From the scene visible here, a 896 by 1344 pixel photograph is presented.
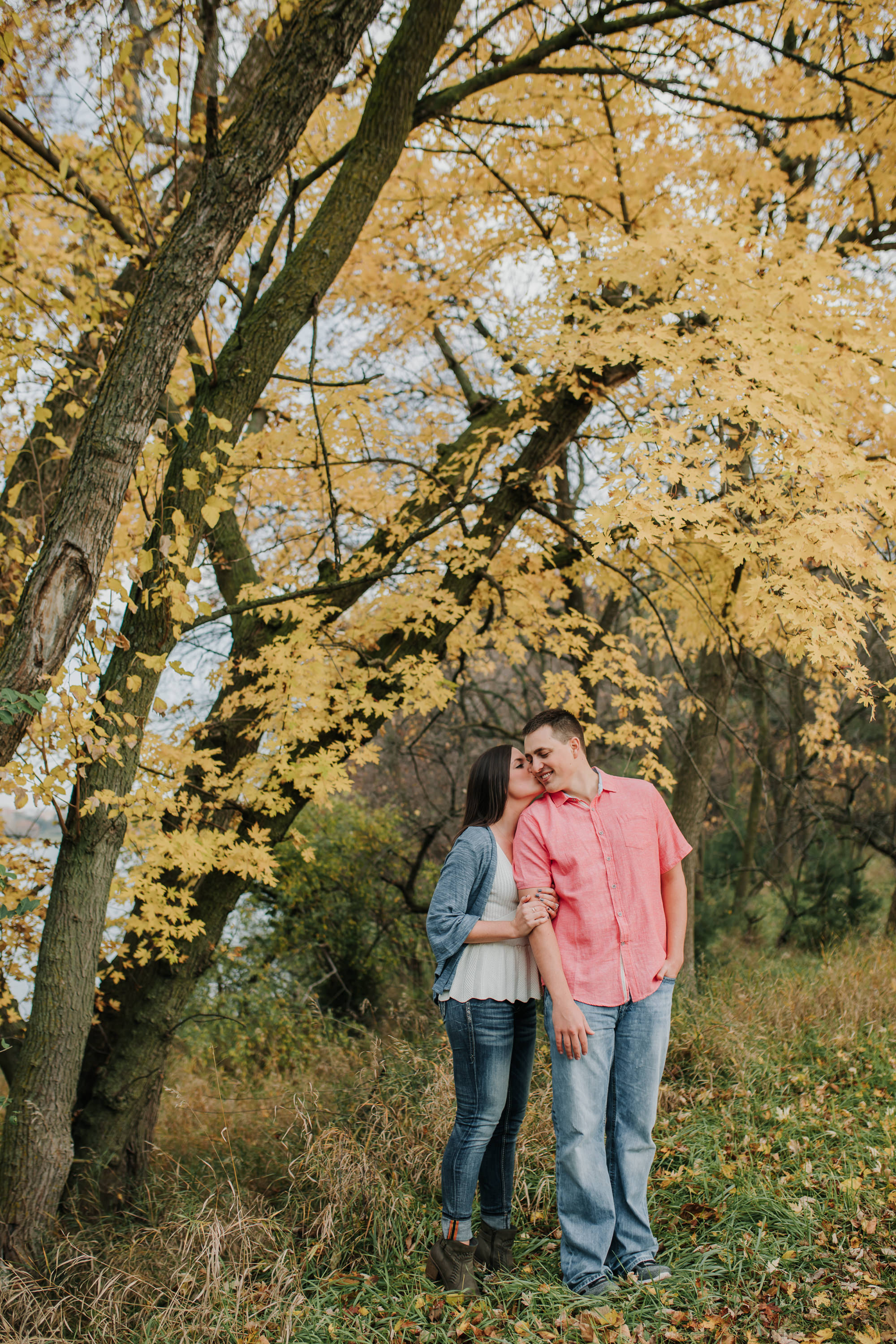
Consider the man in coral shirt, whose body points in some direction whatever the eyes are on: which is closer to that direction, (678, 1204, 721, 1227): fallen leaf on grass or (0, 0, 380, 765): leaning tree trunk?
the leaning tree trunk

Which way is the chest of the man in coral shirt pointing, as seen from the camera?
toward the camera

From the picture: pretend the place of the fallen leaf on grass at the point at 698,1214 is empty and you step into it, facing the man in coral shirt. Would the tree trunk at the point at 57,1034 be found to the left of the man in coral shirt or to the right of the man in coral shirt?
right

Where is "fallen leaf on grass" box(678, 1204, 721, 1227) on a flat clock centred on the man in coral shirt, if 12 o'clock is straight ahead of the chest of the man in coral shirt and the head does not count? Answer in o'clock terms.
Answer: The fallen leaf on grass is roughly at 7 o'clock from the man in coral shirt.

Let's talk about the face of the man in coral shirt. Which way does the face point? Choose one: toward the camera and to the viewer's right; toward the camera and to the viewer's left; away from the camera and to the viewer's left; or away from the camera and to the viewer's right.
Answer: toward the camera and to the viewer's left

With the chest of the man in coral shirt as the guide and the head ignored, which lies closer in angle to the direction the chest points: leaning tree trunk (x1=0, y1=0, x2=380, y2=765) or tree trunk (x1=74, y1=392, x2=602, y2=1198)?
the leaning tree trunk

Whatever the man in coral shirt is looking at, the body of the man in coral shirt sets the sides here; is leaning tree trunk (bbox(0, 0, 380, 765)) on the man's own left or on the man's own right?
on the man's own right

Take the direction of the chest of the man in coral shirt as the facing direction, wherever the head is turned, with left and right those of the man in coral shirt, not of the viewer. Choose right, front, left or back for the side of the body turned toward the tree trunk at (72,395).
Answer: right

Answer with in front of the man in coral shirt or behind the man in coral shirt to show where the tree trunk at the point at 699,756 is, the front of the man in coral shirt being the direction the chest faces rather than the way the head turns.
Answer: behind
